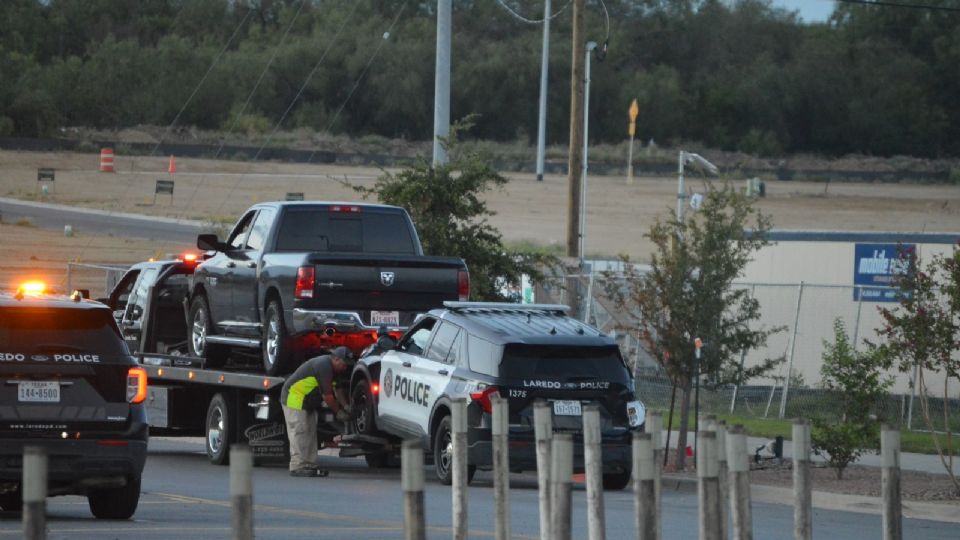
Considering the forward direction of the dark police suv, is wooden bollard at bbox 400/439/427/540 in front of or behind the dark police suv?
behind

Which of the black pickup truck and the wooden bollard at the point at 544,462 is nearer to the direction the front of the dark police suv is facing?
the black pickup truck

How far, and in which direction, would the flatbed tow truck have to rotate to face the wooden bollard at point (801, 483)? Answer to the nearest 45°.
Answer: approximately 135° to its left

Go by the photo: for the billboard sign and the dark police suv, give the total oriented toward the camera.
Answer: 1

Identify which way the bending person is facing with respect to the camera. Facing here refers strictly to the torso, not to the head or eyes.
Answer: to the viewer's right

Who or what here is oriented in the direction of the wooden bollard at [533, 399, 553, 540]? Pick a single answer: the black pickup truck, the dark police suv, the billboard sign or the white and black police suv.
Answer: the billboard sign

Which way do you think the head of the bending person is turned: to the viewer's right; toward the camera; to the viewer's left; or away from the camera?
to the viewer's right

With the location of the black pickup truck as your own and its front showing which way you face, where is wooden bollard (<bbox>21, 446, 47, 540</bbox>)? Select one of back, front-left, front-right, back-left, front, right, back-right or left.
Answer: back-left

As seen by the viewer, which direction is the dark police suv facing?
away from the camera

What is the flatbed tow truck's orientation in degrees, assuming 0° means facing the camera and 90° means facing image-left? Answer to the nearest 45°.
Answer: approximately 135°
